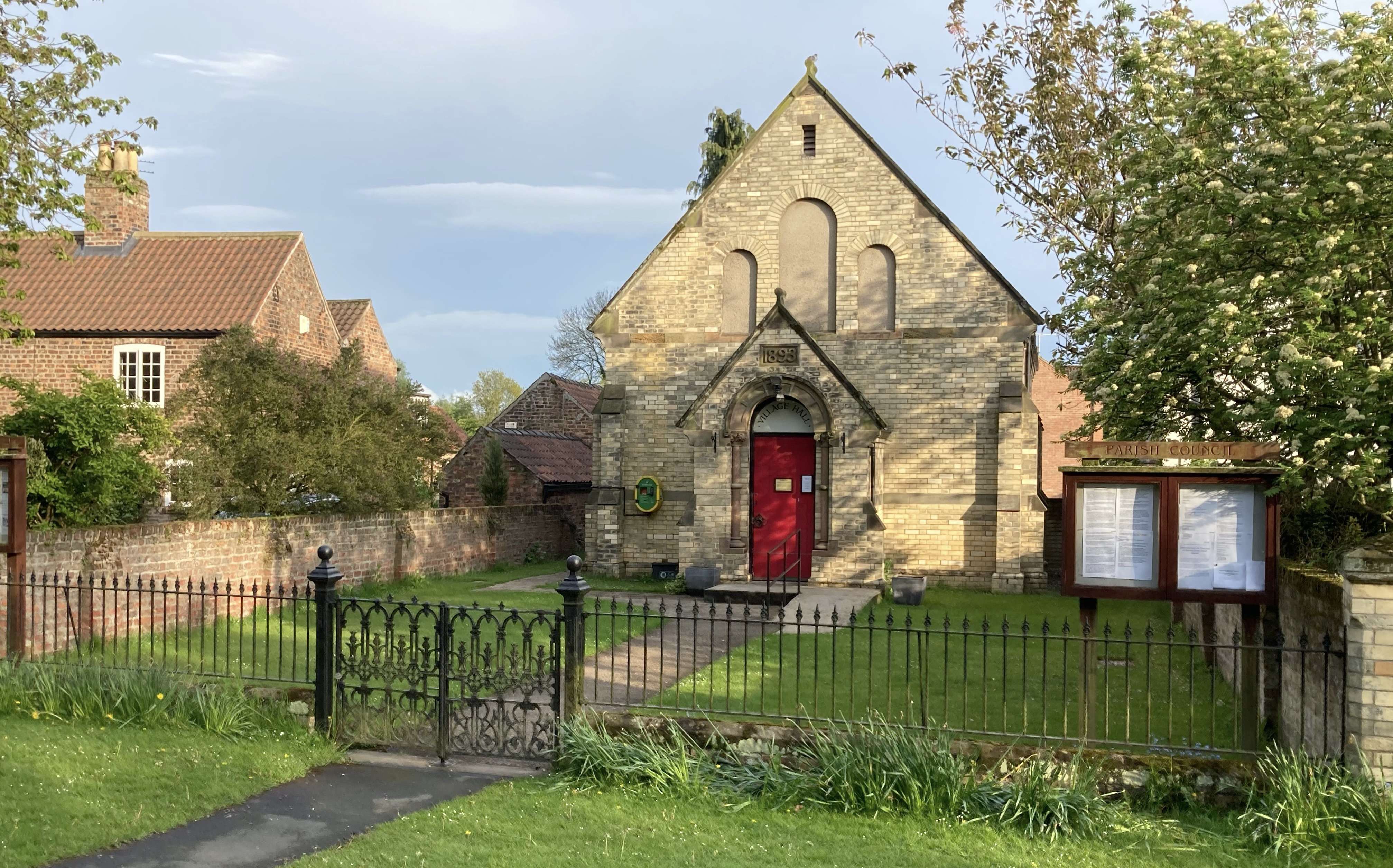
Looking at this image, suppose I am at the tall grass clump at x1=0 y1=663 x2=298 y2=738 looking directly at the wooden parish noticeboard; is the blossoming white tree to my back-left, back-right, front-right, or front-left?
front-left

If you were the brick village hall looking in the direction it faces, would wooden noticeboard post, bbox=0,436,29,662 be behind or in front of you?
in front

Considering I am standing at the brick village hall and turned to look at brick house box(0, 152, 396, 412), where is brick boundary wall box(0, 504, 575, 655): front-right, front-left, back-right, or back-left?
front-left

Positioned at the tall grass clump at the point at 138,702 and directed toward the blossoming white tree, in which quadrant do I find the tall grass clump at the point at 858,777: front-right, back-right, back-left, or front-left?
front-right

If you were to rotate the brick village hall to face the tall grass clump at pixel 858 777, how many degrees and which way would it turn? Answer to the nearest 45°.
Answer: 0° — it already faces it

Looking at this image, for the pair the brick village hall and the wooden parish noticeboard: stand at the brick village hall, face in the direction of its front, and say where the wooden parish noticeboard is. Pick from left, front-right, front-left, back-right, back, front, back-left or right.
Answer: front

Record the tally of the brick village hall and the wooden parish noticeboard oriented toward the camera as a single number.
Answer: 2

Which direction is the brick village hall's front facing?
toward the camera

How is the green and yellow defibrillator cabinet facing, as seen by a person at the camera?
facing the viewer

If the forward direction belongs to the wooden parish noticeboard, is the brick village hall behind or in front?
behind

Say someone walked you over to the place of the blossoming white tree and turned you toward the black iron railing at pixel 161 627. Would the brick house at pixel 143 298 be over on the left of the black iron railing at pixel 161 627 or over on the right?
right

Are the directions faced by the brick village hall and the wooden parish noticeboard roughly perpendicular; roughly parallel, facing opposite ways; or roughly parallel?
roughly parallel

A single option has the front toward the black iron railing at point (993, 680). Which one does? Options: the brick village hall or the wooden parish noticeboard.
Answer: the brick village hall
